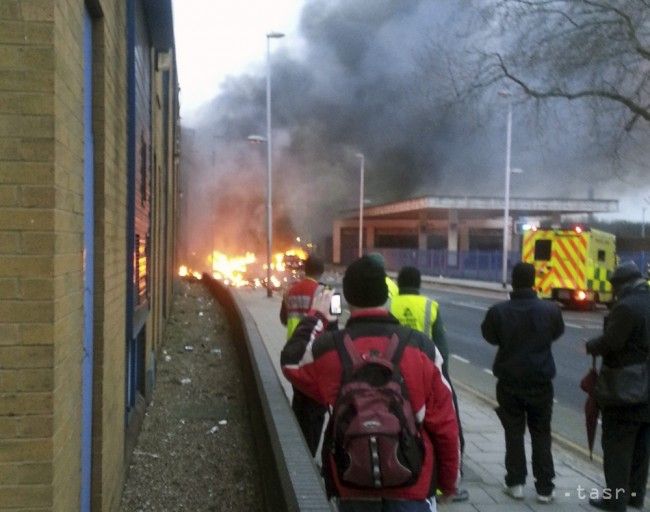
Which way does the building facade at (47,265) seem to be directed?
to the viewer's right

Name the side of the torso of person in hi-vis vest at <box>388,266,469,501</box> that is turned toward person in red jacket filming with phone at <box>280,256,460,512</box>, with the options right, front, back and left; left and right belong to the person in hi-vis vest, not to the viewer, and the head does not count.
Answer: back

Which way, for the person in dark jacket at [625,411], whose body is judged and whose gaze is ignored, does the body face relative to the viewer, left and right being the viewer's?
facing to the left of the viewer

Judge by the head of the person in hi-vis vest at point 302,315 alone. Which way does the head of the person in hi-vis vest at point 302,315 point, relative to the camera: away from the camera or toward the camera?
away from the camera

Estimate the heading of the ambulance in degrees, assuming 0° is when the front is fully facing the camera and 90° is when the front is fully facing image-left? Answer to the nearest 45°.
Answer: approximately 225°

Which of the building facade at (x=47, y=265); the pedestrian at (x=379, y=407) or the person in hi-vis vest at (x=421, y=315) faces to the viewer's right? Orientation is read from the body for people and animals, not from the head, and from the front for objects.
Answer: the building facade

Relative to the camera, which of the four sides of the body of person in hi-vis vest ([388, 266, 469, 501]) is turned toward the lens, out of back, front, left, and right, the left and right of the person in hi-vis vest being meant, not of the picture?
back

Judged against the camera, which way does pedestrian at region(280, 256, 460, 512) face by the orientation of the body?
away from the camera
